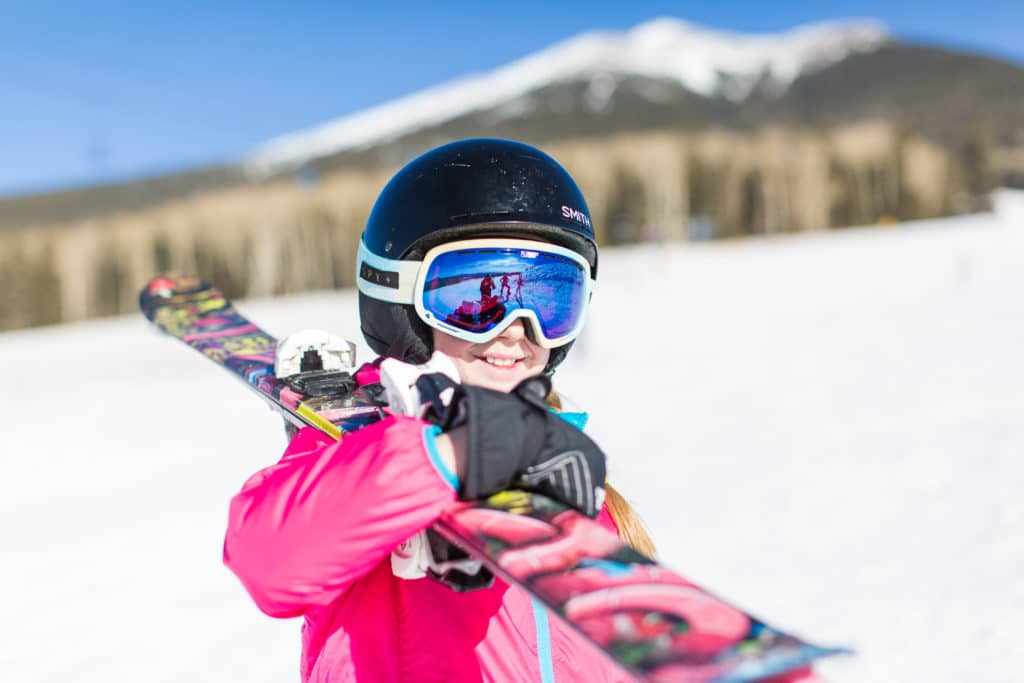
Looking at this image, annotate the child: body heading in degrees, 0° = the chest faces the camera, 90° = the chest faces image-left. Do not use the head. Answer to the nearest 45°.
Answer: approximately 315°
